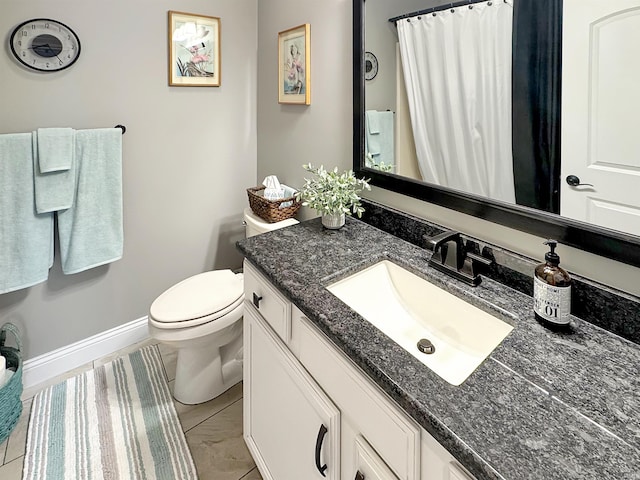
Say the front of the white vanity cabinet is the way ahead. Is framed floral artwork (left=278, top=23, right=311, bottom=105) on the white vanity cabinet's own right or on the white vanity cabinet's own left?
on the white vanity cabinet's own right

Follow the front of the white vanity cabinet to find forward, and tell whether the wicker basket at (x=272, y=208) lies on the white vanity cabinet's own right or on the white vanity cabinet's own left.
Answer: on the white vanity cabinet's own right

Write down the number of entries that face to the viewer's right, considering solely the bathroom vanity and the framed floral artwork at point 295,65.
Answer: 0

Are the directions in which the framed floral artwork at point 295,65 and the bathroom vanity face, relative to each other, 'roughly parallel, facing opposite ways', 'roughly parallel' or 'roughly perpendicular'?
roughly parallel

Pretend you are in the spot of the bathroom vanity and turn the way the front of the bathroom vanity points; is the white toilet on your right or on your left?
on your right

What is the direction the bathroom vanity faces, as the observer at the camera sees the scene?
facing the viewer and to the left of the viewer

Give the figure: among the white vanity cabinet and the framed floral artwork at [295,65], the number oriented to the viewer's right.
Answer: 0
